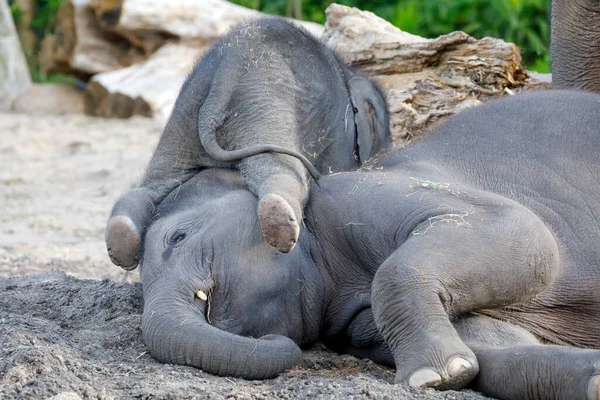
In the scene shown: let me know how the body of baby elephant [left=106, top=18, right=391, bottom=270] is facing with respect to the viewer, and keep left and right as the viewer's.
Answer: facing away from the viewer and to the right of the viewer

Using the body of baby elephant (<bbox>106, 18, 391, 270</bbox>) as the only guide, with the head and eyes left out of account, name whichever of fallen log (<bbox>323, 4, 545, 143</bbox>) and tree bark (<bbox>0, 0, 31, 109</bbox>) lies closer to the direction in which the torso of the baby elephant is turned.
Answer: the fallen log

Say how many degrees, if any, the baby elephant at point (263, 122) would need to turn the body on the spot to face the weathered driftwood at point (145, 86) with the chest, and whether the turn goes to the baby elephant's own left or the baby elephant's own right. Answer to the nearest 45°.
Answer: approximately 45° to the baby elephant's own left

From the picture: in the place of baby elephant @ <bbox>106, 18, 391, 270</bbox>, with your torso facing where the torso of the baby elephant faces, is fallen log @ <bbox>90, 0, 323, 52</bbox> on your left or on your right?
on your left

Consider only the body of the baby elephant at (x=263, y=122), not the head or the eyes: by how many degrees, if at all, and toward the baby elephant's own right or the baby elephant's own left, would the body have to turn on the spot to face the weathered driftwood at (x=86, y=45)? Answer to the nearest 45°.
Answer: approximately 45° to the baby elephant's own left
